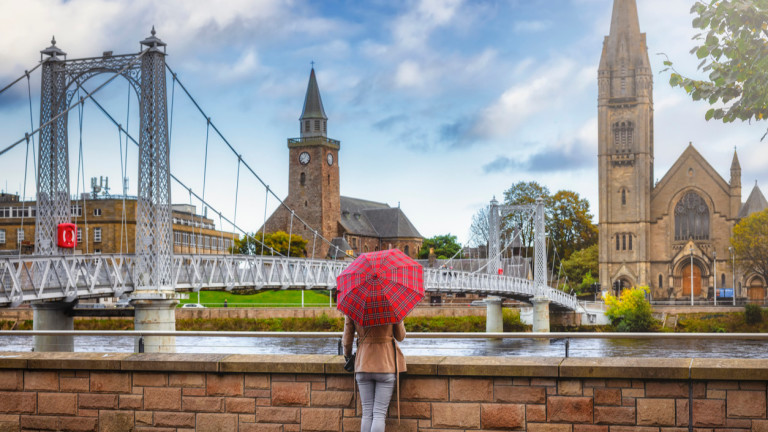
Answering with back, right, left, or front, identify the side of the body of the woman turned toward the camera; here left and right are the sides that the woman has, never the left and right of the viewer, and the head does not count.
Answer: back

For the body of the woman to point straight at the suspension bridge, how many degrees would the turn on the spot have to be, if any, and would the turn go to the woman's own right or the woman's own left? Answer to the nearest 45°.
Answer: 0° — they already face it

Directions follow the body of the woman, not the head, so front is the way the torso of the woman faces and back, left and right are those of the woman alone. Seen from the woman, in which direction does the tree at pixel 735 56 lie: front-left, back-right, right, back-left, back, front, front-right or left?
front-right

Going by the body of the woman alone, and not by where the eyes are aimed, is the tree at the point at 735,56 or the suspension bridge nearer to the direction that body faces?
the suspension bridge

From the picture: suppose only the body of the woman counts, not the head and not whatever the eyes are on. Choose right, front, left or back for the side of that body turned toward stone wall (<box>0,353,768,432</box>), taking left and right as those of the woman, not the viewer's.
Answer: front

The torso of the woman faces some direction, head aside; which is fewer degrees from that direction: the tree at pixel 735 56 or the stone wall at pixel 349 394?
the stone wall
